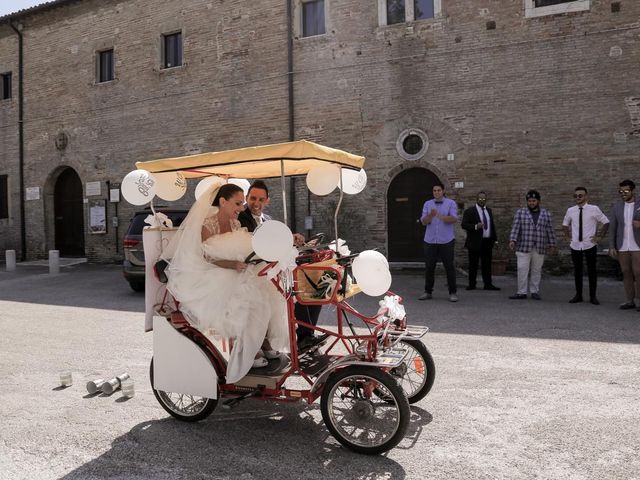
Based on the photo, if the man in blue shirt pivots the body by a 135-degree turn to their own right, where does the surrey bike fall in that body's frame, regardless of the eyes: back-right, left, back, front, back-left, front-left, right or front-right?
back-left

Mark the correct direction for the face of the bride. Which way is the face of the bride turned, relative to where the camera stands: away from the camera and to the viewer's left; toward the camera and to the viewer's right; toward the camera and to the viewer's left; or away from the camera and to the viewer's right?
toward the camera and to the viewer's right

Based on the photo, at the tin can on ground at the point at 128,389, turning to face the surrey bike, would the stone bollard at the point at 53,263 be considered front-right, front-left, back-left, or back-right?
back-left

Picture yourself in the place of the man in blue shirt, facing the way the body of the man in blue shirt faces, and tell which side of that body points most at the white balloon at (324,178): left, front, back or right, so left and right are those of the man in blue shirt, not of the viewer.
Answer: front

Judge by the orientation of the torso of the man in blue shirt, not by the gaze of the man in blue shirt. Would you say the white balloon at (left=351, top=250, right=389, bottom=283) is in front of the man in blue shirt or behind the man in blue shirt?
in front

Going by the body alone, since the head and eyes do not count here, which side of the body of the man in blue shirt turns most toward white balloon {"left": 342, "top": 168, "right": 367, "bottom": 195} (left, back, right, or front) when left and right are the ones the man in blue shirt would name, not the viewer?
front

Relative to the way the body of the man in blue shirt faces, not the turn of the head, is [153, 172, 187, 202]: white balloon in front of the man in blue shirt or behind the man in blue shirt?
in front

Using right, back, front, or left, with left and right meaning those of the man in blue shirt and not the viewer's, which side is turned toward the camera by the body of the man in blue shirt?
front

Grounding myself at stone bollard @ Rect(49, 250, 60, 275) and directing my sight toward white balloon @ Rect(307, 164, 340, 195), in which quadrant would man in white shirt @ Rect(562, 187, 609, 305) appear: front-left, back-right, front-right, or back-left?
front-left

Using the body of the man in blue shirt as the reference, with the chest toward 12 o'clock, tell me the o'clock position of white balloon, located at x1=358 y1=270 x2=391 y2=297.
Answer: The white balloon is roughly at 12 o'clock from the man in blue shirt.
